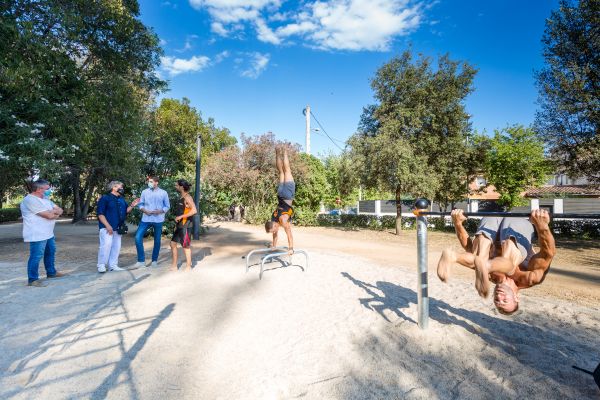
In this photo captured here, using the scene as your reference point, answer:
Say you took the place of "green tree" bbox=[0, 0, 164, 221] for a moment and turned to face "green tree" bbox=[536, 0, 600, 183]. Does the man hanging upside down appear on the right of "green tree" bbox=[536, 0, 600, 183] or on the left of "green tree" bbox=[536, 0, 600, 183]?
right

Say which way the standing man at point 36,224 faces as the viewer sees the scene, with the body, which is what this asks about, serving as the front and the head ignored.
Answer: to the viewer's right

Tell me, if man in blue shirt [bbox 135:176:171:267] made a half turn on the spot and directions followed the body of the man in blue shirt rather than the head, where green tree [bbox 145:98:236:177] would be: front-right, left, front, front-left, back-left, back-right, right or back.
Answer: front

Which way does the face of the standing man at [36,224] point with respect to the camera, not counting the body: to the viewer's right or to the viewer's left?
to the viewer's right

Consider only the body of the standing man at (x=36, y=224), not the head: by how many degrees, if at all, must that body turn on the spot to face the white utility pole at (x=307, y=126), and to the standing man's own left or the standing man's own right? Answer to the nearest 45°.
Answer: approximately 45° to the standing man's own left

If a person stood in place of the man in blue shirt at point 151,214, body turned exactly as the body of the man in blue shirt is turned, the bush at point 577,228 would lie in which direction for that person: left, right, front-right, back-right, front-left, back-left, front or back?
left

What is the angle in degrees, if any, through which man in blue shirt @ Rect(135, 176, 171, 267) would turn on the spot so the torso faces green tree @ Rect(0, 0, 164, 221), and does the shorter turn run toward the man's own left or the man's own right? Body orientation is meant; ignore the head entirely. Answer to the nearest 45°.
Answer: approximately 135° to the man's own right

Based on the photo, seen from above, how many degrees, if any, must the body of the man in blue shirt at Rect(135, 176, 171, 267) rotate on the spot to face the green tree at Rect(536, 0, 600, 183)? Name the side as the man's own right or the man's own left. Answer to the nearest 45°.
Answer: approximately 90° to the man's own left

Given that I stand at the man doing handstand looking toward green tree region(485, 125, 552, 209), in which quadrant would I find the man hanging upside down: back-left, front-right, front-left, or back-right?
back-right

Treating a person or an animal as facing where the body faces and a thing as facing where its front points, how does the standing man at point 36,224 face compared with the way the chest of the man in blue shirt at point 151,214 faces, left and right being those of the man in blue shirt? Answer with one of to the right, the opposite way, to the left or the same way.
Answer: to the left

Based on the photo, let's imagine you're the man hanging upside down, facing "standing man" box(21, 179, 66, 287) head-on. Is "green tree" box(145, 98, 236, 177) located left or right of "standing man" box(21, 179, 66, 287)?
right

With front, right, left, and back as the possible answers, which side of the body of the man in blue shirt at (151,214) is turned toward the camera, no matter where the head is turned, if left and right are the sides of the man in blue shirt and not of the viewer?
front

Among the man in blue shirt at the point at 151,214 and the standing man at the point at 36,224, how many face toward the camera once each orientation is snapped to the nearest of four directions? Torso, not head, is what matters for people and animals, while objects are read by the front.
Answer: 1

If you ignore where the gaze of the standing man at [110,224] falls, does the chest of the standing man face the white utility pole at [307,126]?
no

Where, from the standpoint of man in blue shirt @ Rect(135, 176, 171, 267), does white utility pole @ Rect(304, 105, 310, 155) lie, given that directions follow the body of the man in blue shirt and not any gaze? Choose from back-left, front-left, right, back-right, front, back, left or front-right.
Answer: back-left

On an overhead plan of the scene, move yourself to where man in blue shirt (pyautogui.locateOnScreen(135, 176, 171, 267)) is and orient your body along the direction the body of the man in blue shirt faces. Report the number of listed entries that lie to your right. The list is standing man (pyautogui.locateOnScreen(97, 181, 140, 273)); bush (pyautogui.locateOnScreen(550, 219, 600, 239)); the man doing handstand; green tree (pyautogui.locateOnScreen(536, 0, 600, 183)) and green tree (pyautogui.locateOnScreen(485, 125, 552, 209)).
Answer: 1

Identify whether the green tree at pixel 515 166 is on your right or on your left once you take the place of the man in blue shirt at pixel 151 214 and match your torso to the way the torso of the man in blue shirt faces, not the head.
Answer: on your left

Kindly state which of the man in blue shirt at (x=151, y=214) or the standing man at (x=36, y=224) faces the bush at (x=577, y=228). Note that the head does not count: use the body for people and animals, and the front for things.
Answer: the standing man

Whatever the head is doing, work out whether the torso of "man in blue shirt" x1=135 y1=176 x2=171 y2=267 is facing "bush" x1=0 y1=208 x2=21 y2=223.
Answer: no
